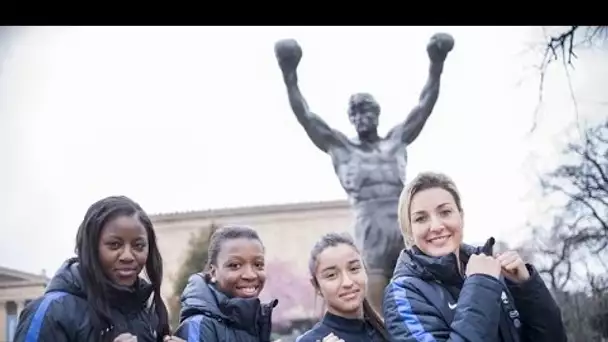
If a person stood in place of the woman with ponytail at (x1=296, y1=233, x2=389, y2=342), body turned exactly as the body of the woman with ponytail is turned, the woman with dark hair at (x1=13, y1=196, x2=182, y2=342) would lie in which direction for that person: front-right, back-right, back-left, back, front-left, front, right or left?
back-right

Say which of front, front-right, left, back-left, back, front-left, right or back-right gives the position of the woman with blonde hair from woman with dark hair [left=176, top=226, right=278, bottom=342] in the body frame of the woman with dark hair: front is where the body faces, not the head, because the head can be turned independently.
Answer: front-left

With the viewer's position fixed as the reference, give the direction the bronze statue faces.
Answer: facing the viewer

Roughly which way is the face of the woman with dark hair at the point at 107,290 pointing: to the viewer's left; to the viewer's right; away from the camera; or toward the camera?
toward the camera

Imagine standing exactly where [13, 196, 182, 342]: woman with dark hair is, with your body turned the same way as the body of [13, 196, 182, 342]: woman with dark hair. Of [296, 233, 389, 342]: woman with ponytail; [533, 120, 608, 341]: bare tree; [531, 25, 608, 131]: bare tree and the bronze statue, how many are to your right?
0

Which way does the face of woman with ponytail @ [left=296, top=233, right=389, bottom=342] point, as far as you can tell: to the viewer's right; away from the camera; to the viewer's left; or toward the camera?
toward the camera

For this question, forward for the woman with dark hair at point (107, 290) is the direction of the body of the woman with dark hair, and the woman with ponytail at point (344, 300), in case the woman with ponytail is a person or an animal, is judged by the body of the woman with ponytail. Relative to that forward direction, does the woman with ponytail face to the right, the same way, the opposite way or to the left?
the same way

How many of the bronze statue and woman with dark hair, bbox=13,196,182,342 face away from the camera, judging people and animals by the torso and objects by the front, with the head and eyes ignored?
0

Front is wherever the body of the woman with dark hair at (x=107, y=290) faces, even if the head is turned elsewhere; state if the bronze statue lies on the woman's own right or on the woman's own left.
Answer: on the woman's own left

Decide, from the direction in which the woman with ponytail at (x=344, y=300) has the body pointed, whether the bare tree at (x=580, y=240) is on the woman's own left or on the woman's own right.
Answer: on the woman's own left

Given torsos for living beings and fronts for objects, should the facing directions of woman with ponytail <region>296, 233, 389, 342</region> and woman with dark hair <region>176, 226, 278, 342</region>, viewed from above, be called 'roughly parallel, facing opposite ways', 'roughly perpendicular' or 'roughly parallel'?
roughly parallel

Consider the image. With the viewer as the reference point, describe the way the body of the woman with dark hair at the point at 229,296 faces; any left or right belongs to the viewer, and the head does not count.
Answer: facing the viewer and to the right of the viewer

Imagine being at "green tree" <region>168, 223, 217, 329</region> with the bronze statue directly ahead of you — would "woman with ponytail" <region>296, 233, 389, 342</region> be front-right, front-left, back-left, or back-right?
front-right

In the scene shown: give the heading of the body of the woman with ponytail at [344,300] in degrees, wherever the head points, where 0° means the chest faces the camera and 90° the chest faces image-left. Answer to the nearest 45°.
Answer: approximately 315°

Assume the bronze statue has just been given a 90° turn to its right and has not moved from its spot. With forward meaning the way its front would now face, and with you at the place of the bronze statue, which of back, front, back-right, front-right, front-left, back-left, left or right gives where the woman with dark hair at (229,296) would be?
front-left
